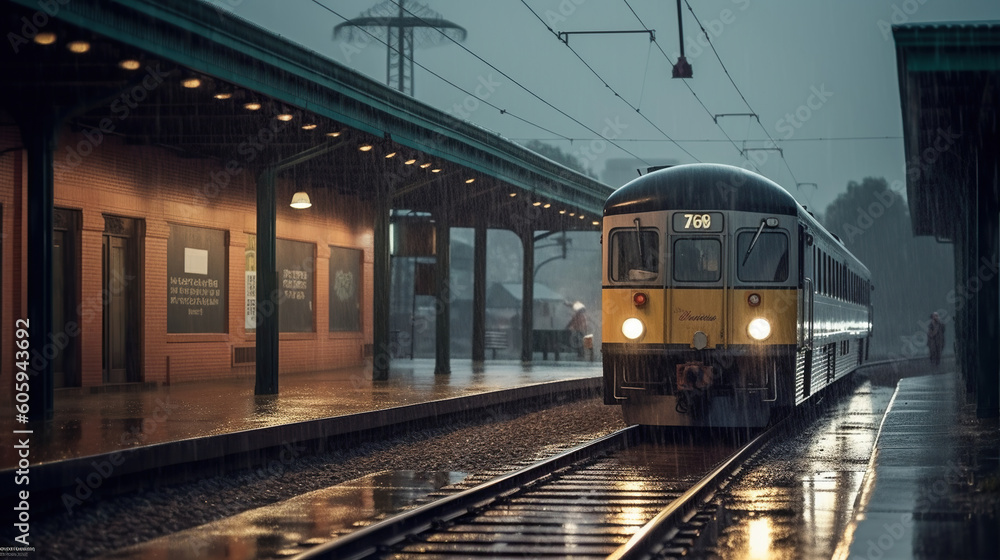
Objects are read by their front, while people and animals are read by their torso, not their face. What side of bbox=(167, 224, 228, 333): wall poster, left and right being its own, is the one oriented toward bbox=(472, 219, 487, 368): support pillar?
left

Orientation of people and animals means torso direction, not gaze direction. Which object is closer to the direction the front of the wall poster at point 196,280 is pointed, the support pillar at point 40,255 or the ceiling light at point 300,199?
the ceiling light

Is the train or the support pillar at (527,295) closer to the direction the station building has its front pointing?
the train

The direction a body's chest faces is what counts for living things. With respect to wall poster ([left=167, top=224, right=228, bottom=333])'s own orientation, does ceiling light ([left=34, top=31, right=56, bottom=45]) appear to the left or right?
on its right

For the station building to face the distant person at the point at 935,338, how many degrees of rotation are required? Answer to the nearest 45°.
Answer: approximately 90° to its left

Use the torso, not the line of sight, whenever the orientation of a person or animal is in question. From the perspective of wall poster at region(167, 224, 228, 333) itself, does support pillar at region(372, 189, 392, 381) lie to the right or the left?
on its left

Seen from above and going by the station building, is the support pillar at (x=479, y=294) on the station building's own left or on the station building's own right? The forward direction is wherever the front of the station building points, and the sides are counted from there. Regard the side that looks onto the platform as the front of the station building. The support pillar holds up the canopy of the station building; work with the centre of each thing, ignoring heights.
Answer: on the station building's own left

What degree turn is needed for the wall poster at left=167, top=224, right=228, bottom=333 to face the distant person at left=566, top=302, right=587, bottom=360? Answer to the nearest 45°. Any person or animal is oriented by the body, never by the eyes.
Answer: approximately 90° to its left

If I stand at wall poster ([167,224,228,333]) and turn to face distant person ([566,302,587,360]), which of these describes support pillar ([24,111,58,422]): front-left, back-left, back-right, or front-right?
back-right

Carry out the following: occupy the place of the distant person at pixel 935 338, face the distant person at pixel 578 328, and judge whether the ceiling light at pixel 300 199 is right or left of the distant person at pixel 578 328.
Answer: left

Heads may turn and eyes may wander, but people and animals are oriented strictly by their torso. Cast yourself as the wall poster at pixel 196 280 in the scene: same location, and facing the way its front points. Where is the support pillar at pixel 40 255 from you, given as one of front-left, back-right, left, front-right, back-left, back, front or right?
front-right

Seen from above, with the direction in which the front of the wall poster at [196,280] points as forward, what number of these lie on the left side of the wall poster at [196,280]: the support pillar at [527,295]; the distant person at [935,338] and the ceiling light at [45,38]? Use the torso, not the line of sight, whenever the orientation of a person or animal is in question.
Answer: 2

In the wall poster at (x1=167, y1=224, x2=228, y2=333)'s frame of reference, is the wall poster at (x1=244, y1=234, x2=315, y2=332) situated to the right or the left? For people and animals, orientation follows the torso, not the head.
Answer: on its left

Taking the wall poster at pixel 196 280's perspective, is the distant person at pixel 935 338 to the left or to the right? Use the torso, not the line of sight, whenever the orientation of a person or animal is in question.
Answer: on its left

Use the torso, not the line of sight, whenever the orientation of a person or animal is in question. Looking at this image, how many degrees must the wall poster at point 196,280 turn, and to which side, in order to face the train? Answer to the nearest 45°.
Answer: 0° — it already faces it

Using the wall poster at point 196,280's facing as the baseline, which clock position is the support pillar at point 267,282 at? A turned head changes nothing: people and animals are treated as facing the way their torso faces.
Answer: The support pillar is roughly at 1 o'clock from the wall poster.

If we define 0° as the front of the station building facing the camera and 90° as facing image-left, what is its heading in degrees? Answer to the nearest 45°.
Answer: approximately 315°
